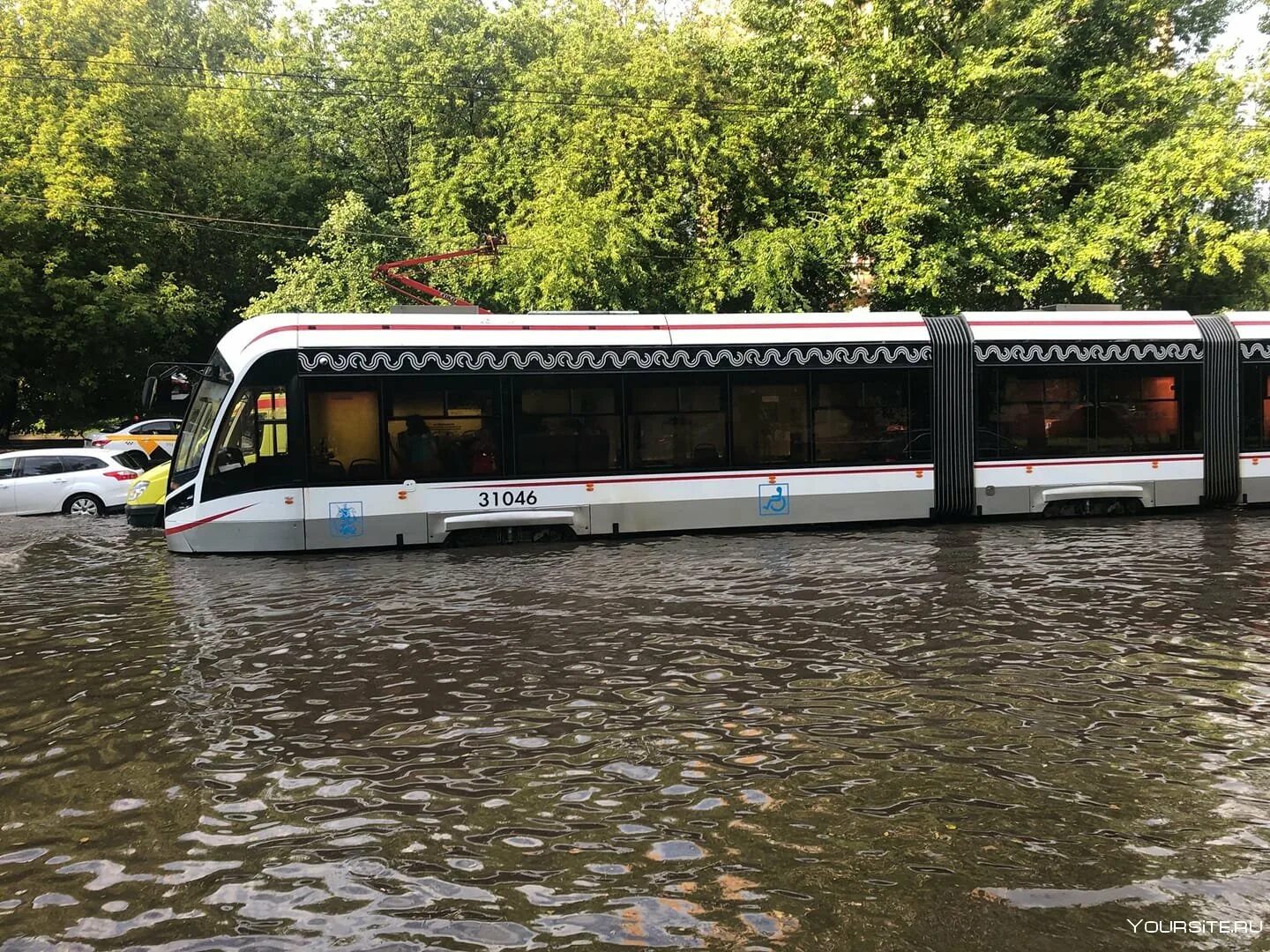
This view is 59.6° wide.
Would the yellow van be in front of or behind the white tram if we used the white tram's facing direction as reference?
in front

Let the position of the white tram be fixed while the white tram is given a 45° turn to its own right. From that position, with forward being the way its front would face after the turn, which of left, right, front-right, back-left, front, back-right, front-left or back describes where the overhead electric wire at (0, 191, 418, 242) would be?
front

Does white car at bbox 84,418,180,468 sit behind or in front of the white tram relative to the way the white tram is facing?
in front

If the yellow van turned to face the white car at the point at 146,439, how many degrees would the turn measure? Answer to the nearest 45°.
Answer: approximately 135° to its right

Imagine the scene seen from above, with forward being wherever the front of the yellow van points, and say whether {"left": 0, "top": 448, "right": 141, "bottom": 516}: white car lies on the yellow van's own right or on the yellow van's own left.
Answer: on the yellow van's own right

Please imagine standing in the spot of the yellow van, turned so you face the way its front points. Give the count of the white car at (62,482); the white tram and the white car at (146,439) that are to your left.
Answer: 1

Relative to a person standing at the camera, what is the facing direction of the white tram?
facing to the left of the viewer

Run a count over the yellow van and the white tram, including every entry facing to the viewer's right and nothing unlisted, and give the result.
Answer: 0

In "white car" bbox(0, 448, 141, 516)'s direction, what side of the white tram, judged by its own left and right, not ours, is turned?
front

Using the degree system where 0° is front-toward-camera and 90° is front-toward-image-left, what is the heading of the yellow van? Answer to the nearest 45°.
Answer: approximately 45°
